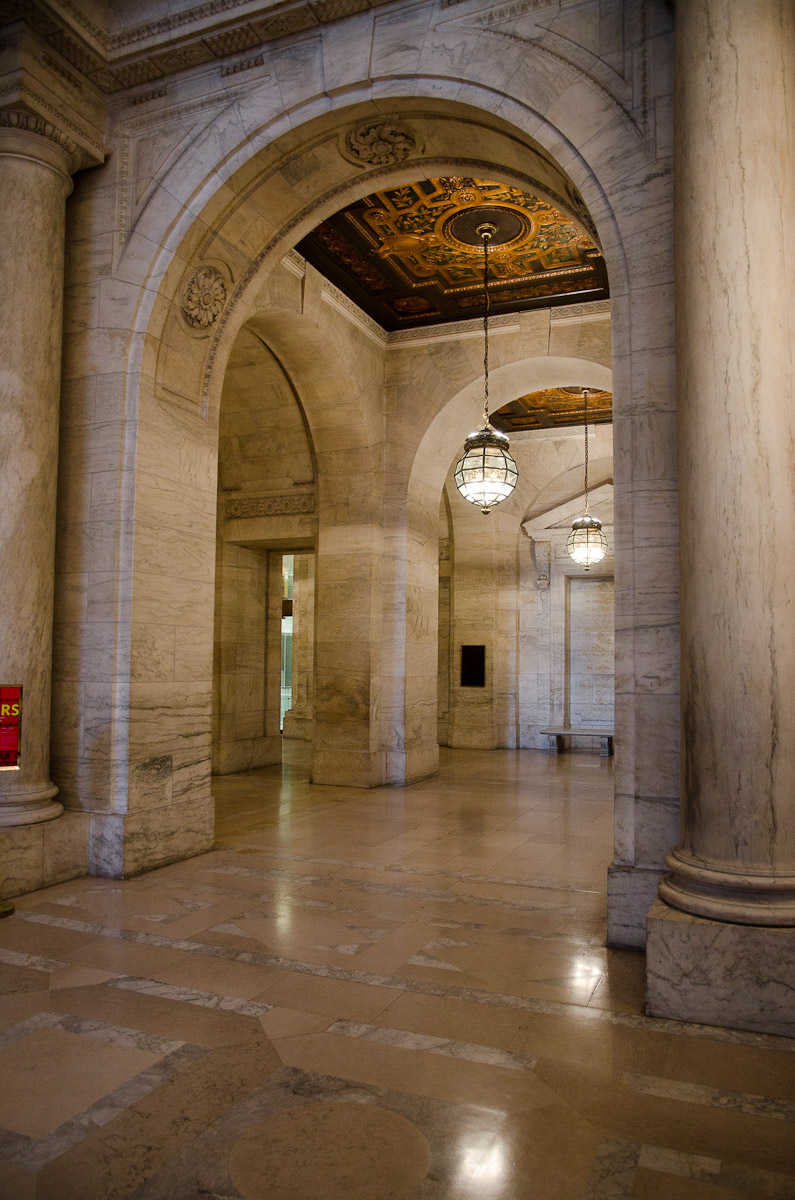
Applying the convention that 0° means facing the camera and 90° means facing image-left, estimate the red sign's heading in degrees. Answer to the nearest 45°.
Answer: approximately 0°

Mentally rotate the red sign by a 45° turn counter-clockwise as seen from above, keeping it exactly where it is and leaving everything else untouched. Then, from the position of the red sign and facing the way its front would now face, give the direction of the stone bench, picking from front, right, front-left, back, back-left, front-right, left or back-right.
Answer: left

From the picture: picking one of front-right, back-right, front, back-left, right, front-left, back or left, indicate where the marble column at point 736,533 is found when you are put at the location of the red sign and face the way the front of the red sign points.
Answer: front-left

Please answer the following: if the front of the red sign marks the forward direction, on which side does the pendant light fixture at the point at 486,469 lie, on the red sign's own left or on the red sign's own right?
on the red sign's own left

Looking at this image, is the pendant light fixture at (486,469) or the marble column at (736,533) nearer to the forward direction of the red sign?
the marble column

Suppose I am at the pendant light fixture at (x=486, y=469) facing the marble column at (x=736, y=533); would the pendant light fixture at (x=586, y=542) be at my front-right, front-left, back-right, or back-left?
back-left
